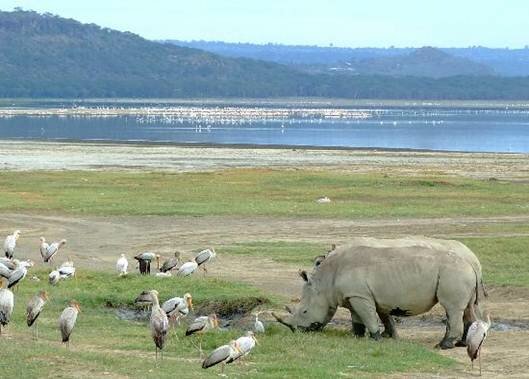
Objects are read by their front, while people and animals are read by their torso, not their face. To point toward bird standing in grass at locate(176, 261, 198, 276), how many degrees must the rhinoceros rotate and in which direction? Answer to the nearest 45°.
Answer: approximately 45° to its right

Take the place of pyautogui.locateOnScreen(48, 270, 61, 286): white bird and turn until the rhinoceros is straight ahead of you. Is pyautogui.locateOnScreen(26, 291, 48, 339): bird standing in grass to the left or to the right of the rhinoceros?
right

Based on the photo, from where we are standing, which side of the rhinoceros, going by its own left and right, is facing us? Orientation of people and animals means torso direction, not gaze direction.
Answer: left

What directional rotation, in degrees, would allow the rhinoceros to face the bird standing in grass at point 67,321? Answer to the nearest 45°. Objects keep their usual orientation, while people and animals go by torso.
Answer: approximately 45° to its left

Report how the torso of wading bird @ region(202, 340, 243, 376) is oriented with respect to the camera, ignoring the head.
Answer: to the viewer's right
